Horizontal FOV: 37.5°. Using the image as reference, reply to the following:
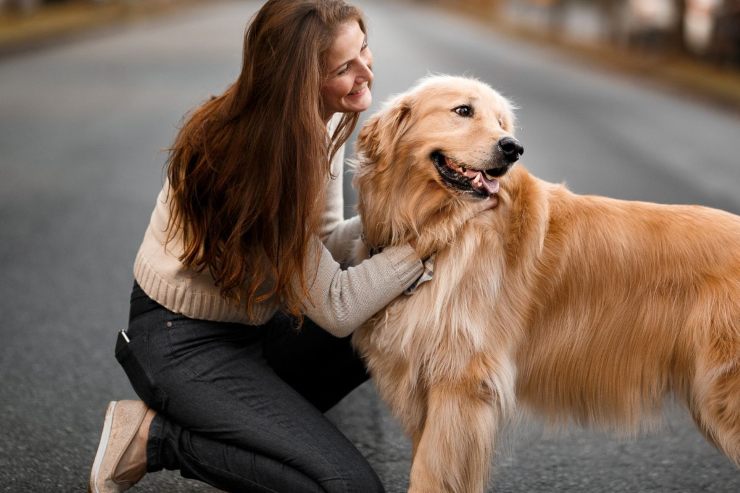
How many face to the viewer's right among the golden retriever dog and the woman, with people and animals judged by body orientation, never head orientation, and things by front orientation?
1

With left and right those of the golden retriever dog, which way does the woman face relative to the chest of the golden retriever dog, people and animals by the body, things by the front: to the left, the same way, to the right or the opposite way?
the opposite way

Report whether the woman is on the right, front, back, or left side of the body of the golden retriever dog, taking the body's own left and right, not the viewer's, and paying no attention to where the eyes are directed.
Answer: front

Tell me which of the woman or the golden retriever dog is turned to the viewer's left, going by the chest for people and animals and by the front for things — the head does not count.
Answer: the golden retriever dog

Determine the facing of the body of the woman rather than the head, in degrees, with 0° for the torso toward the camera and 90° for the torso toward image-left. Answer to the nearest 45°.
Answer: approximately 270°

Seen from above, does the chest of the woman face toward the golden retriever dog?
yes

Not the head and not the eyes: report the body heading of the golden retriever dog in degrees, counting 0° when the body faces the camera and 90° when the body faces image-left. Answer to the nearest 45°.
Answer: approximately 90°
